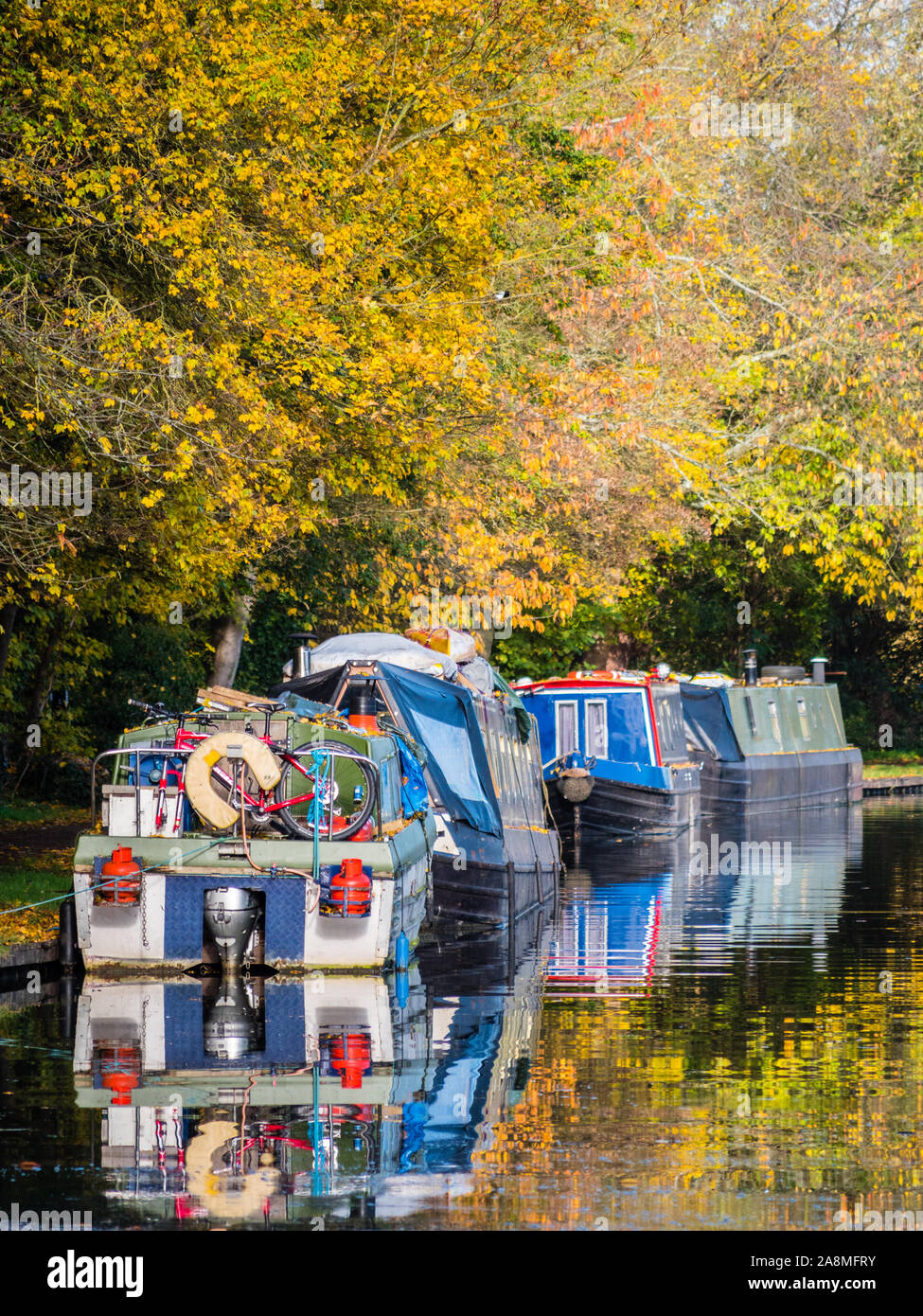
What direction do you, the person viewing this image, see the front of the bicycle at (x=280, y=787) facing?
facing to the left of the viewer

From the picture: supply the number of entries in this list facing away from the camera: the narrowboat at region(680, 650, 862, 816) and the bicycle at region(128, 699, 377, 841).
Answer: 0

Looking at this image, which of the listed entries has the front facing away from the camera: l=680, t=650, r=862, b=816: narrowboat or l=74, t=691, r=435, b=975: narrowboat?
l=74, t=691, r=435, b=975: narrowboat

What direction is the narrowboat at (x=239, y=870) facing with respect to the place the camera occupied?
facing away from the viewer

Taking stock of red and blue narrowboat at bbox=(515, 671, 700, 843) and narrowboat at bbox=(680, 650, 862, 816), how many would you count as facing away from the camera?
0

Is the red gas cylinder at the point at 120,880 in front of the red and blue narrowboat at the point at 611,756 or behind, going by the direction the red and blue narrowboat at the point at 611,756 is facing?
in front

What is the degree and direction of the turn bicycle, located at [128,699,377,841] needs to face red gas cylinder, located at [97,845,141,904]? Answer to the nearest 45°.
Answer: approximately 45° to its left

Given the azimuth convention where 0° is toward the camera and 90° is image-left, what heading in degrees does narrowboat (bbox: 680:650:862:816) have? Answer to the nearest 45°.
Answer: approximately 45°

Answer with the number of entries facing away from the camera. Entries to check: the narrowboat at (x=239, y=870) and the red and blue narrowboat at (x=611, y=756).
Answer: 1

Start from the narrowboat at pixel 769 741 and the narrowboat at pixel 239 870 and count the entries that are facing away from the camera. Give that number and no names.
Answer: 1

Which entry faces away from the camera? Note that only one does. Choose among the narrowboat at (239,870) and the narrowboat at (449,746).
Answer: the narrowboat at (239,870)

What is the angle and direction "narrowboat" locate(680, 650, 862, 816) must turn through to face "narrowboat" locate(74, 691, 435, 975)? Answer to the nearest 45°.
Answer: approximately 45° to its left

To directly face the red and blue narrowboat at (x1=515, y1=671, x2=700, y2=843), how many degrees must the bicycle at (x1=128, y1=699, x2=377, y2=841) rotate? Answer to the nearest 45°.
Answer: approximately 90° to its right
